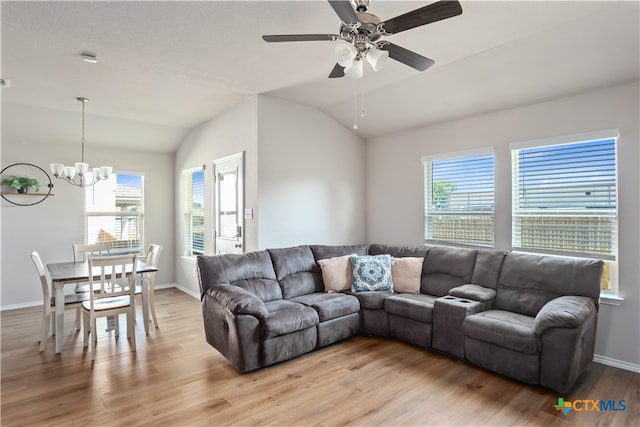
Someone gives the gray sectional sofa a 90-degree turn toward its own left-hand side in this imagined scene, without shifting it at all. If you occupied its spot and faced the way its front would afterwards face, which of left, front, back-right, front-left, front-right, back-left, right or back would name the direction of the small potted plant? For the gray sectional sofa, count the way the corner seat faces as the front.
back

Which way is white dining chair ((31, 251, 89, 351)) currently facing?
to the viewer's right

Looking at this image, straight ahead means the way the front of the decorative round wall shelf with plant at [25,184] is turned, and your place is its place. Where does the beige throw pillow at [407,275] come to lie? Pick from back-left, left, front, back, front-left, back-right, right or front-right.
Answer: front-left

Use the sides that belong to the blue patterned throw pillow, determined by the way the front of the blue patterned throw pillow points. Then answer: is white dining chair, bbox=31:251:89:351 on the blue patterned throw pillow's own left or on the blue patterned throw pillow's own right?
on the blue patterned throw pillow's own right

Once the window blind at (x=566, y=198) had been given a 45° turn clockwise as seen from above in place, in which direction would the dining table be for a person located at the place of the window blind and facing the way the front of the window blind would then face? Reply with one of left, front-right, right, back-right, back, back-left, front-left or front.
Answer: front-left

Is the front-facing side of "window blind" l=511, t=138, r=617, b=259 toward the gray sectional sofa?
yes

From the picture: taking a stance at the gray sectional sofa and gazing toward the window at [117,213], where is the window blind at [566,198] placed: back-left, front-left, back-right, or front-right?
back-right

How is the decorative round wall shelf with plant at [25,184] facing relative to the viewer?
toward the camera

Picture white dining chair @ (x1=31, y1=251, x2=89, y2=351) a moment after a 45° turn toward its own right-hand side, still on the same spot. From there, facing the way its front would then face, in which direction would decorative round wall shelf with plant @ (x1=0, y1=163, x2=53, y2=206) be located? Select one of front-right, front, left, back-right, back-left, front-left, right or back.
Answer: back-left

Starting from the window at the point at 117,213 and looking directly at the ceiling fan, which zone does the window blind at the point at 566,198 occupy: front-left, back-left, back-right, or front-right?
front-left

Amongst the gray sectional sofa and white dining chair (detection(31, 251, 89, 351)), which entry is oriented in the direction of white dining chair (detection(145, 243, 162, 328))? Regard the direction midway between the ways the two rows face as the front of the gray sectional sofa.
white dining chair (detection(31, 251, 89, 351))

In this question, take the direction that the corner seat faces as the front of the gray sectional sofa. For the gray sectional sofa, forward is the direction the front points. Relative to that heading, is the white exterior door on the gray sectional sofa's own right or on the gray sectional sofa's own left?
on the gray sectional sofa's own right

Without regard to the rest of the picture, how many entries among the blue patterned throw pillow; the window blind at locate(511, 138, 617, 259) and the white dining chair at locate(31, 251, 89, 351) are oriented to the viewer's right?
1

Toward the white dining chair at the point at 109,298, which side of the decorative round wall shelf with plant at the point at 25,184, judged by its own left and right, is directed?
front

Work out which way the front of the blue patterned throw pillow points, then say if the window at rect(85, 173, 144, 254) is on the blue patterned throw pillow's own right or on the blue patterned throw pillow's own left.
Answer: on the blue patterned throw pillow's own right

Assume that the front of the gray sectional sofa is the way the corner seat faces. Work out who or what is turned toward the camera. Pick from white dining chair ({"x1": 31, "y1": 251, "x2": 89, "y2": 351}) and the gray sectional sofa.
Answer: the gray sectional sofa

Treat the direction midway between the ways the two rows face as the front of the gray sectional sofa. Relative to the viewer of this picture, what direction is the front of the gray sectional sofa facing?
facing the viewer

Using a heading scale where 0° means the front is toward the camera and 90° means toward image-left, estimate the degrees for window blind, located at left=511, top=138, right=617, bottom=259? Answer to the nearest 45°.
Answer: approximately 45°

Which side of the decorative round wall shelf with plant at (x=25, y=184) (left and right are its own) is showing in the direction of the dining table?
front

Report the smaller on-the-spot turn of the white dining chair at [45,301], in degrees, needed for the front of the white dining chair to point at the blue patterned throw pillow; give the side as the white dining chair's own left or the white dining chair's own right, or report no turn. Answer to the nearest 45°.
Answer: approximately 45° to the white dining chair's own right
